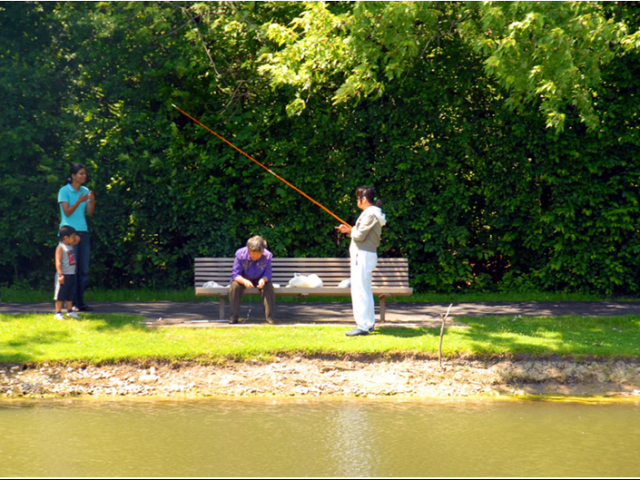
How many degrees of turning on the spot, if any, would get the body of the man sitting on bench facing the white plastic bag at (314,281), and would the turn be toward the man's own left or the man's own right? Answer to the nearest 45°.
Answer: approximately 135° to the man's own left

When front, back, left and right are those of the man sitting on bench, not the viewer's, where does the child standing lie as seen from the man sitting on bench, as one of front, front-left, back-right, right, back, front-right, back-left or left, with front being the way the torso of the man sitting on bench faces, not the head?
right

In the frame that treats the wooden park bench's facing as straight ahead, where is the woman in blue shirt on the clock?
The woman in blue shirt is roughly at 3 o'clock from the wooden park bench.

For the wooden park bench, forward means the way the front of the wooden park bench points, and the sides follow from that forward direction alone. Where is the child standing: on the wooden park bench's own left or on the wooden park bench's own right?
on the wooden park bench's own right

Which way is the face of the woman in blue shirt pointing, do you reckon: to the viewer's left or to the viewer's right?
to the viewer's right

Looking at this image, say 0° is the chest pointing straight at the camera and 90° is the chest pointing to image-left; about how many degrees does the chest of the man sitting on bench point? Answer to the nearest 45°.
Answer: approximately 0°
